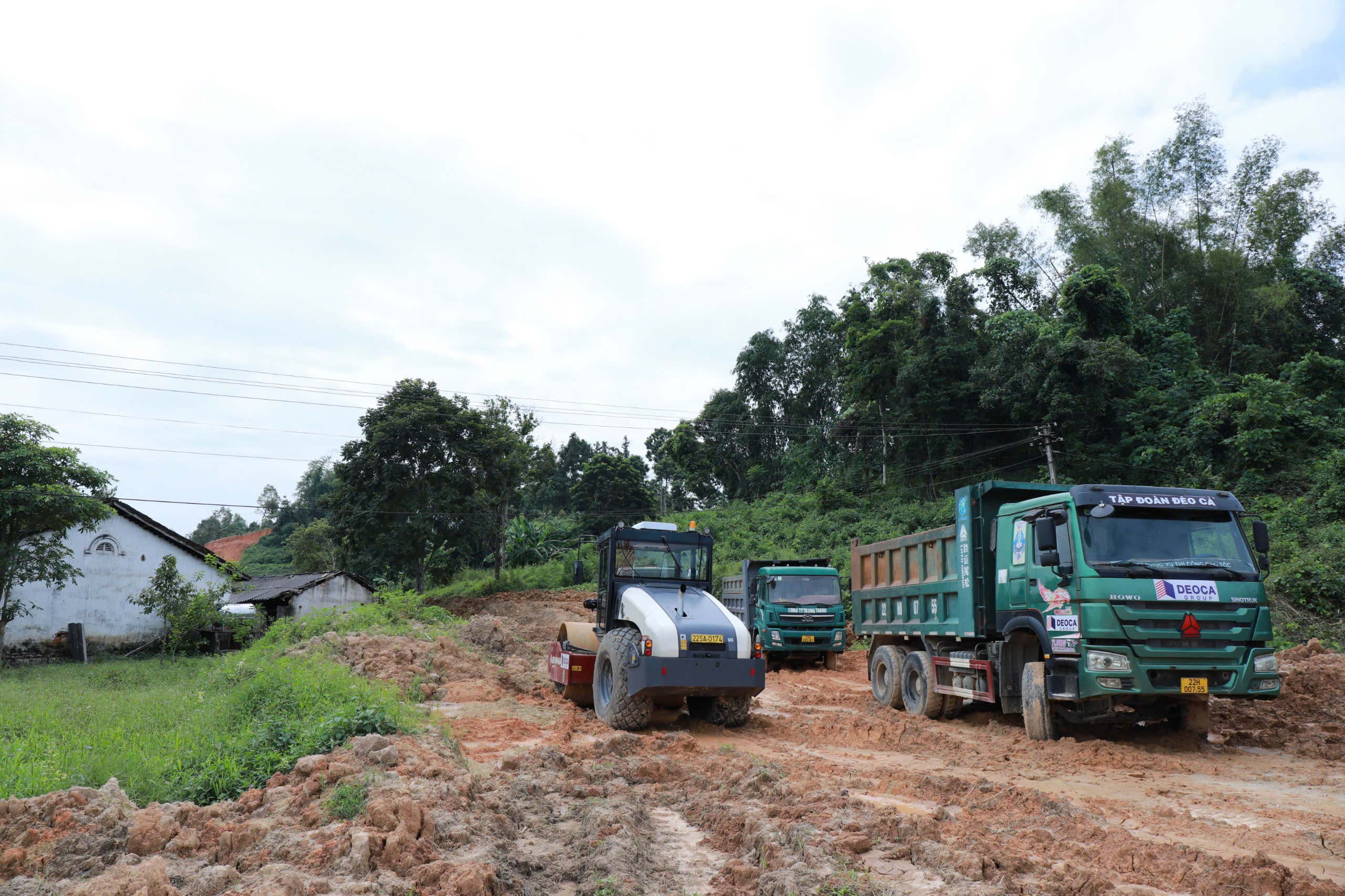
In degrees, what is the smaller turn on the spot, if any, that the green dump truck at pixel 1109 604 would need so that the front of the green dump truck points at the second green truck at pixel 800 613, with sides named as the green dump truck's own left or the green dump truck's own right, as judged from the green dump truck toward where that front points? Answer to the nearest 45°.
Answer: approximately 180°

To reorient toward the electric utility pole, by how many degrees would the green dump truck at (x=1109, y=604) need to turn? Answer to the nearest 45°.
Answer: approximately 135° to its left

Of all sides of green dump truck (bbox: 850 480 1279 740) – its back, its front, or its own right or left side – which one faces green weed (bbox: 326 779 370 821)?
right

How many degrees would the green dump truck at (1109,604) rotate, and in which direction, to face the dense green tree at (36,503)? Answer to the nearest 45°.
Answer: approximately 135° to its right

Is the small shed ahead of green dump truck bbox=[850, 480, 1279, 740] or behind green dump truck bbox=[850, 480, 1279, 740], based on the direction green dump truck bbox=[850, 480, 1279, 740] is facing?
behind

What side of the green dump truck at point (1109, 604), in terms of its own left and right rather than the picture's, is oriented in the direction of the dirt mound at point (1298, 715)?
left

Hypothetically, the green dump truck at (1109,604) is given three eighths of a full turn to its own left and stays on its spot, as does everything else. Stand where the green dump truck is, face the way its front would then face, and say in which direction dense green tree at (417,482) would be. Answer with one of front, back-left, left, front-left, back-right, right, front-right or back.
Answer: front-left

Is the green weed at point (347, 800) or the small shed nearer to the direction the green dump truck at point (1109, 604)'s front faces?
the green weed

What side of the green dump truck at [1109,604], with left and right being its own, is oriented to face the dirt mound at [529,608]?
back

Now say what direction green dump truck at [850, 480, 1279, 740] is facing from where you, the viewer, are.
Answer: facing the viewer and to the right of the viewer

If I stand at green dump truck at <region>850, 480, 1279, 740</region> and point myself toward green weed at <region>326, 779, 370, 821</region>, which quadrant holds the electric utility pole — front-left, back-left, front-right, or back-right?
back-right
